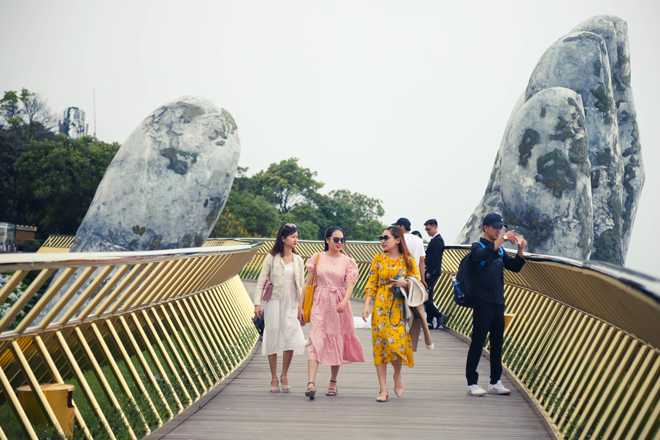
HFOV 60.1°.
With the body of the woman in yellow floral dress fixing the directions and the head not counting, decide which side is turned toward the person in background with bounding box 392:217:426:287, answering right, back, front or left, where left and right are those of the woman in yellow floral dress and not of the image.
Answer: back

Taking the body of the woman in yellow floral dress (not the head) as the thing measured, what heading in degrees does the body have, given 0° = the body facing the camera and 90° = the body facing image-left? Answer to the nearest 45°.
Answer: approximately 0°

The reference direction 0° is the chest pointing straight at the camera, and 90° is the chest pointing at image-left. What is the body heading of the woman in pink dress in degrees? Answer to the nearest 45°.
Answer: approximately 0°

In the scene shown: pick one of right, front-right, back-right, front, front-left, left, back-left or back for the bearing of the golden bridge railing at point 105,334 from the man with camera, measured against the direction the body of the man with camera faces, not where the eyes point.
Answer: right

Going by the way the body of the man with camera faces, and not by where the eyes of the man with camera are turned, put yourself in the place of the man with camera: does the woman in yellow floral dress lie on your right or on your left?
on your right

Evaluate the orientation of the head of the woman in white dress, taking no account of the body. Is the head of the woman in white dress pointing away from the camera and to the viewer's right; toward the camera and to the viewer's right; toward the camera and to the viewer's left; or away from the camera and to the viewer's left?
toward the camera and to the viewer's right

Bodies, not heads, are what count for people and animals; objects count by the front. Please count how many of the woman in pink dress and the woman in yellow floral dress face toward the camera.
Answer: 2
